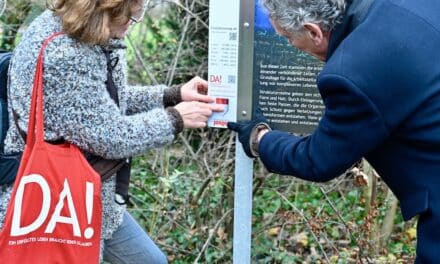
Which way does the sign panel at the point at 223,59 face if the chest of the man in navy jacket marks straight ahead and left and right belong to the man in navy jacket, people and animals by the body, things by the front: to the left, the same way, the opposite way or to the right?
to the left

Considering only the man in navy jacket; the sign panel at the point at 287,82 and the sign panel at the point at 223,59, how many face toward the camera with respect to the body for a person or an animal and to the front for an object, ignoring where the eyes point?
2

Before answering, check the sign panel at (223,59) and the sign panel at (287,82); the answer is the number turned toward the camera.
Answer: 2

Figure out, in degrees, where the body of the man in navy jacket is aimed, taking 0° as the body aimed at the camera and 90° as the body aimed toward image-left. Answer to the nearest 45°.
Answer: approximately 90°

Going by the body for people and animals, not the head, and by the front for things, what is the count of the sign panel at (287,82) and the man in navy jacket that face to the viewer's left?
1

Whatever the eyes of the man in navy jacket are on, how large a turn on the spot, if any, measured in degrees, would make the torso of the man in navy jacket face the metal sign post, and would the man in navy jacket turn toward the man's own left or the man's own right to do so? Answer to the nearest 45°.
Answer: approximately 45° to the man's own right

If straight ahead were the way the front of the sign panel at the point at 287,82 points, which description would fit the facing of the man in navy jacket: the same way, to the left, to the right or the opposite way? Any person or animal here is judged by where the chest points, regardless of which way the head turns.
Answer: to the right

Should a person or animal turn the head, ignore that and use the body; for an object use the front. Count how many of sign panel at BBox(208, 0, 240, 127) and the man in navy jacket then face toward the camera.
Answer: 1

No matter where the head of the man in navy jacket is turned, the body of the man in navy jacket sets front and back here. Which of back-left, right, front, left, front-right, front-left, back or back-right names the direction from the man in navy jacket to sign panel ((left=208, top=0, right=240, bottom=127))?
front-right
